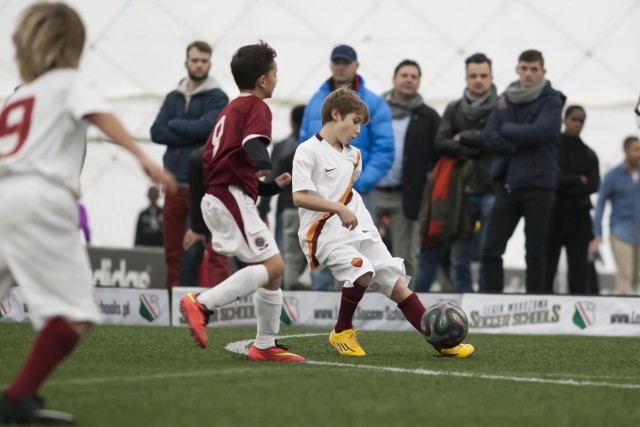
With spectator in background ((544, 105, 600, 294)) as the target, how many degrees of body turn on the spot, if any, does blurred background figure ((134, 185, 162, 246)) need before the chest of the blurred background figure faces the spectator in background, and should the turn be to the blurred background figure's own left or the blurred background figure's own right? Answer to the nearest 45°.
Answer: approximately 45° to the blurred background figure's own left

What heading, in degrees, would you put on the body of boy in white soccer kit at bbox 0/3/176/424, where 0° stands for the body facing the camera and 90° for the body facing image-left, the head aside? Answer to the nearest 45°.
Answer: approximately 225°

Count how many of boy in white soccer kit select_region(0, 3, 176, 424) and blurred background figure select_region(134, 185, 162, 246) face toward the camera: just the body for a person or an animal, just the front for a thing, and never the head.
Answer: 1

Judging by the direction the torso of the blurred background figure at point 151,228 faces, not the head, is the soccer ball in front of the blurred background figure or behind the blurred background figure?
in front

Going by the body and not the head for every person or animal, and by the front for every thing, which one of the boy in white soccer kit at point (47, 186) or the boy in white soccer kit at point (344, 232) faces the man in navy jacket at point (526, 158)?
the boy in white soccer kit at point (47, 186)

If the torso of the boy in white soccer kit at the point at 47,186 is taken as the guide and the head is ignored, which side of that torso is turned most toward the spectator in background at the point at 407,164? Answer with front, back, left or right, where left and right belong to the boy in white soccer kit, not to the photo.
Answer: front

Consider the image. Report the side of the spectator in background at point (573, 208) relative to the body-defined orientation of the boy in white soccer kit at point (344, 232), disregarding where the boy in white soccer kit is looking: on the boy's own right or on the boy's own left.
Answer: on the boy's own left

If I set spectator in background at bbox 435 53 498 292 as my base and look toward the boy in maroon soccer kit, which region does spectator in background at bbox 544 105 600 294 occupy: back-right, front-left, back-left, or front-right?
back-left

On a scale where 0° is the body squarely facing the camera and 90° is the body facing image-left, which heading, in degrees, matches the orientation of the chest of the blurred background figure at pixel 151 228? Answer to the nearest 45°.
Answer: approximately 0°

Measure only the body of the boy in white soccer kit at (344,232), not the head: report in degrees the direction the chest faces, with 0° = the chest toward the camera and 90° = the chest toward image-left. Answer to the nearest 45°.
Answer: approximately 315°

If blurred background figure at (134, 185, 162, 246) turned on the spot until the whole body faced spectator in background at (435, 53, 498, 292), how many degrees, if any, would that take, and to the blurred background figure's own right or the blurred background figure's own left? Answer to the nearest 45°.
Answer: approximately 45° to the blurred background figure's own left

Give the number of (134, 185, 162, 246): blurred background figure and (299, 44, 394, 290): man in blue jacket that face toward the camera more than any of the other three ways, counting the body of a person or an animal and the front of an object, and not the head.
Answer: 2

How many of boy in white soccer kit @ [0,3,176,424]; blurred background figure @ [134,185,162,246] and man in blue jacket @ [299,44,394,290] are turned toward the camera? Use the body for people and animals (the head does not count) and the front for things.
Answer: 2

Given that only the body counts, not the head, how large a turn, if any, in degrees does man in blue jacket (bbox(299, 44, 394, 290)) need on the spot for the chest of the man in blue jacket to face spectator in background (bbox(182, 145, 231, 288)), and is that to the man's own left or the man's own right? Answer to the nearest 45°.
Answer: approximately 45° to the man's own right
